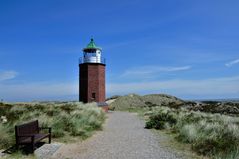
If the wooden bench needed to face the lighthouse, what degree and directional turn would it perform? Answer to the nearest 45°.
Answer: approximately 135° to its left

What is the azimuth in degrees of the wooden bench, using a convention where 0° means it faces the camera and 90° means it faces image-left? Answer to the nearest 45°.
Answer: approximately 315°
